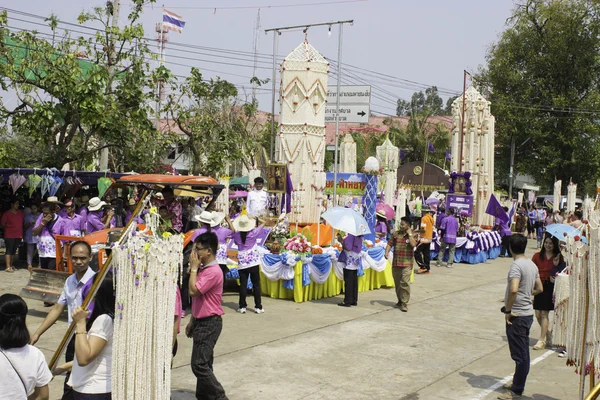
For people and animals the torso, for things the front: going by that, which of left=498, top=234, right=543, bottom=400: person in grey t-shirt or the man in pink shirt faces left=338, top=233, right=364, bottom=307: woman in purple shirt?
the person in grey t-shirt

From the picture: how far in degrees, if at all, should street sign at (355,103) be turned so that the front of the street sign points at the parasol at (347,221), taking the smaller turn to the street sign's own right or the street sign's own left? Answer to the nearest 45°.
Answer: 0° — it already faces it

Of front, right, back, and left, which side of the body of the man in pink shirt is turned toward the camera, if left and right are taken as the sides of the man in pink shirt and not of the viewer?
left

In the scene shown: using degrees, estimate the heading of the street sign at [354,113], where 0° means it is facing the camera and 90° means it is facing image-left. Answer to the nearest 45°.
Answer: approximately 0°

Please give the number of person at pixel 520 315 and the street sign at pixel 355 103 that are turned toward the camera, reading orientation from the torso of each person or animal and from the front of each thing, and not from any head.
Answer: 1

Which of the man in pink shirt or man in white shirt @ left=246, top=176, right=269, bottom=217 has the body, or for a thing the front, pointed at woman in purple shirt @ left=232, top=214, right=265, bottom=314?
the man in white shirt

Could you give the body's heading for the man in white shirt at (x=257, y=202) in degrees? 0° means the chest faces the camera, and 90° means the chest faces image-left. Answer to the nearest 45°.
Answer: approximately 0°

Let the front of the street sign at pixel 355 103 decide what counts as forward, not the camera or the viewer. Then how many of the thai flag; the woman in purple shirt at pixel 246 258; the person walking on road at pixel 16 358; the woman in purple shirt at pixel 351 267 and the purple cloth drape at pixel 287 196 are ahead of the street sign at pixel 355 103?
4

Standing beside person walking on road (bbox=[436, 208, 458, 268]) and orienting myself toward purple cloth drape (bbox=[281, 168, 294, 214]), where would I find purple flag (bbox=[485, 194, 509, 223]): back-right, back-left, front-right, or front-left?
back-right
